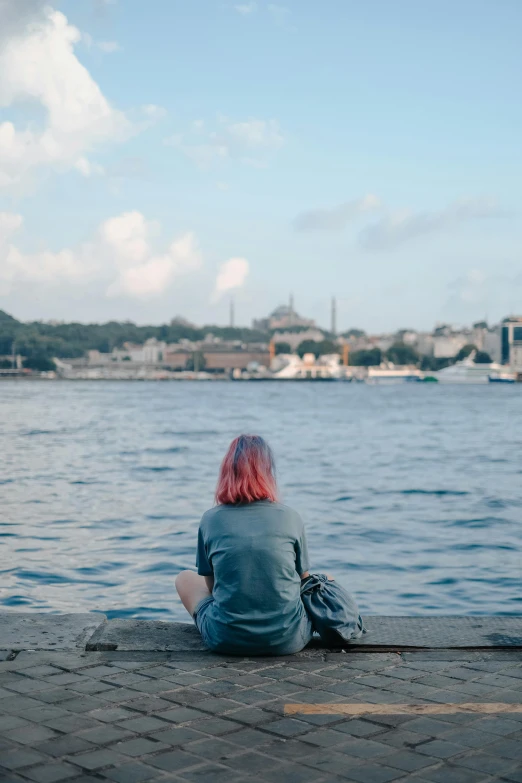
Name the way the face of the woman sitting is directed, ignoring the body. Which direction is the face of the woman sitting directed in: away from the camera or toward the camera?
away from the camera

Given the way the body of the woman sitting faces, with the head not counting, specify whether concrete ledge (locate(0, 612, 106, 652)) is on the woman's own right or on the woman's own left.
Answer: on the woman's own left

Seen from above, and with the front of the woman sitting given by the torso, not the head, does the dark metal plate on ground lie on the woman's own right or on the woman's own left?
on the woman's own right

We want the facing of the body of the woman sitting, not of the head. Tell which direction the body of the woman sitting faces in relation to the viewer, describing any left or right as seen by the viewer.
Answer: facing away from the viewer
